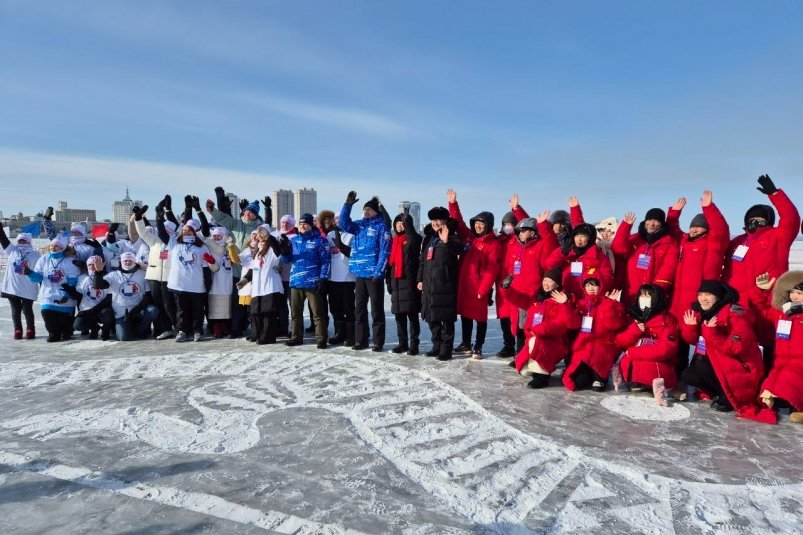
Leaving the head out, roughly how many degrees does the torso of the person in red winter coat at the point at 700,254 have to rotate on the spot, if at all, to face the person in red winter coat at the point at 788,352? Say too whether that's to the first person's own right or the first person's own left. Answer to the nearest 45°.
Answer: approximately 90° to the first person's own left

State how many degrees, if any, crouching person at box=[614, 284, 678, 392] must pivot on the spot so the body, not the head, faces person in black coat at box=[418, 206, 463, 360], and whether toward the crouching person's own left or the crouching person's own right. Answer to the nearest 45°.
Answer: approximately 45° to the crouching person's own right

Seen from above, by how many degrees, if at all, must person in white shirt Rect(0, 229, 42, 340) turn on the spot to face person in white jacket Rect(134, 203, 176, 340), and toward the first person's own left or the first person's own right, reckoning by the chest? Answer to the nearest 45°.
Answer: approximately 45° to the first person's own left

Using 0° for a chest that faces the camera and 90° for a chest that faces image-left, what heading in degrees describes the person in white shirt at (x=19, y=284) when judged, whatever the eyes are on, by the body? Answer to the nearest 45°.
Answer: approximately 0°

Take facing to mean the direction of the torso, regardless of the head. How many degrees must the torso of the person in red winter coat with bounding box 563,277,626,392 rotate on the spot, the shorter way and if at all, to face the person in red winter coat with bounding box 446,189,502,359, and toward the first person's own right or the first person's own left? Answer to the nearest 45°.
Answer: approximately 90° to the first person's own right

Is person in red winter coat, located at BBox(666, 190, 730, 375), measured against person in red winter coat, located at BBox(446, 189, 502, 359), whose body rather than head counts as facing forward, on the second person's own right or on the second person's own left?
on the second person's own left

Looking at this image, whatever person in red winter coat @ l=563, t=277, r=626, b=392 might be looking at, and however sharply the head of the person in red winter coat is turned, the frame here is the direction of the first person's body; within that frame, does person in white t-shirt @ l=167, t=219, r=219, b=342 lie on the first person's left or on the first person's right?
on the first person's right

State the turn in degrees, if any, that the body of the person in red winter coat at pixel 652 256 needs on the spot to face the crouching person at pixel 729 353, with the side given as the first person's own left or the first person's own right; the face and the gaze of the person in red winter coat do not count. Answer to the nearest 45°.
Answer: approximately 90° to the first person's own left
